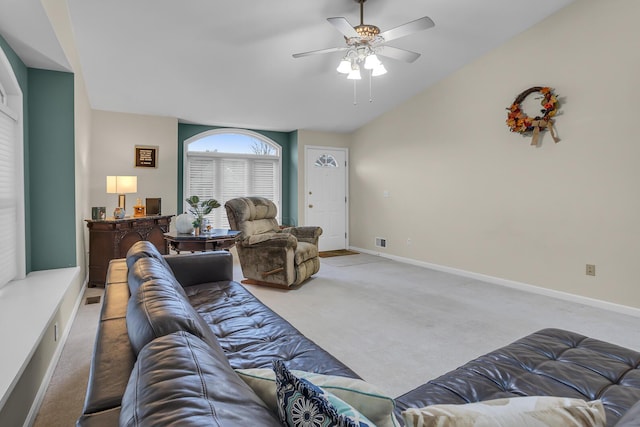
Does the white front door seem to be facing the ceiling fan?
yes

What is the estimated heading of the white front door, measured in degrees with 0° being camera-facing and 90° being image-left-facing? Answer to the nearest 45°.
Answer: approximately 0°

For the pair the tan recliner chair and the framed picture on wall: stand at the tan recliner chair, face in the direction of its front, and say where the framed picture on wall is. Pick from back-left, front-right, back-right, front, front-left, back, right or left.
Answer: back

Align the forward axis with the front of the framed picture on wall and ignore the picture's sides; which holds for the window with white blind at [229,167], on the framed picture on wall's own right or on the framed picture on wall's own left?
on the framed picture on wall's own left

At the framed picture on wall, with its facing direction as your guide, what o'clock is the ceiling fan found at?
The ceiling fan is roughly at 11 o'clock from the framed picture on wall.

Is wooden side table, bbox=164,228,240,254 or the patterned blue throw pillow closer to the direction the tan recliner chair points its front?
the patterned blue throw pillow

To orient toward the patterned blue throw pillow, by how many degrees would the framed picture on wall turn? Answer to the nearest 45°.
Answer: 0° — it already faces it
